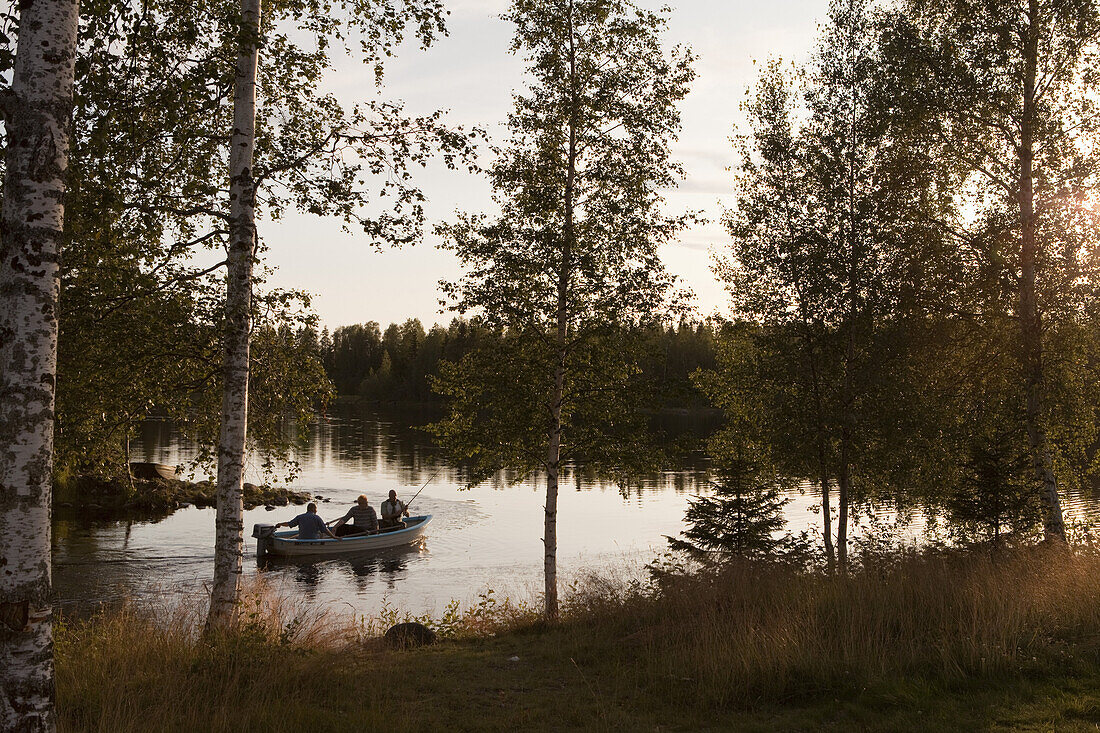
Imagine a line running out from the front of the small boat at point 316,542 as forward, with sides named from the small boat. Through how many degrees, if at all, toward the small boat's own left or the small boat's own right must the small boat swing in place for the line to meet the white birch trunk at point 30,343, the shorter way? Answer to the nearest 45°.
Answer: approximately 90° to the small boat's own right

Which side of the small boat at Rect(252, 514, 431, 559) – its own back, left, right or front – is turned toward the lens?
right

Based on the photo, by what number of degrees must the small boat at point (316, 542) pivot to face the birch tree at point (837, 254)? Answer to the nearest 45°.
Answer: approximately 45° to its right
